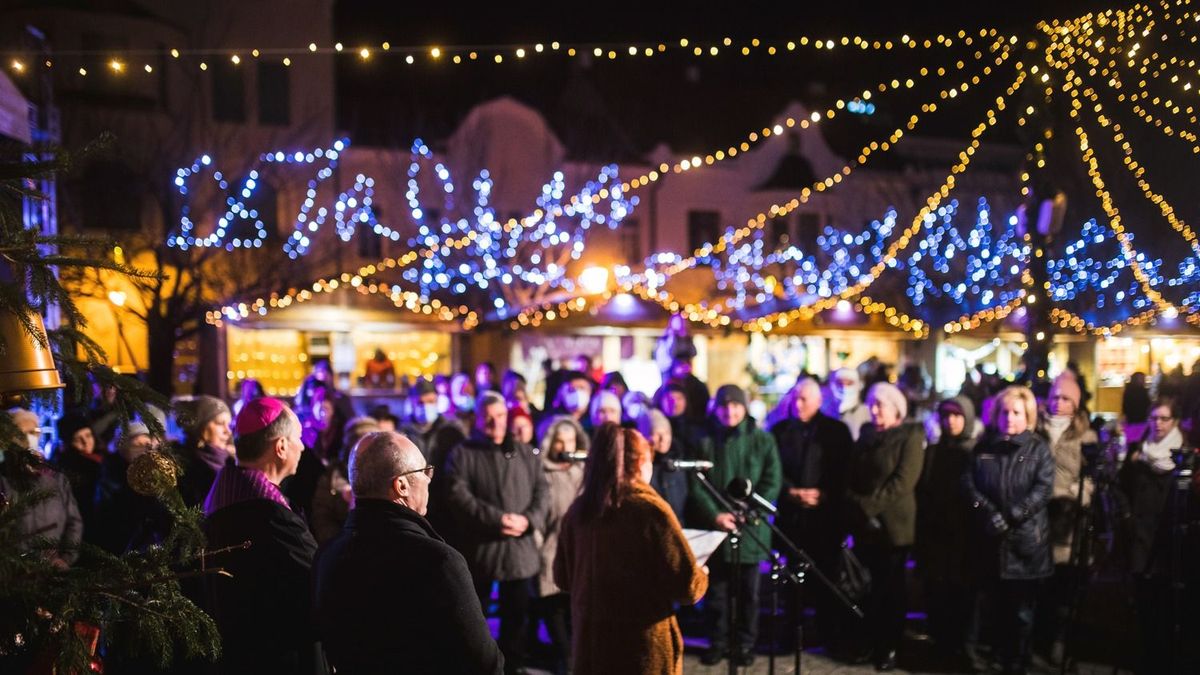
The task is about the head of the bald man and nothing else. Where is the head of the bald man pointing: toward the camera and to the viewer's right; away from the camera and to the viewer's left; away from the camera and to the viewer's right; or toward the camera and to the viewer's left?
away from the camera and to the viewer's right

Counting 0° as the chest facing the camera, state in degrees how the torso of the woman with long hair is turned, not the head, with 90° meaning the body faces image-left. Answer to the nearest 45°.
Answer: approximately 225°

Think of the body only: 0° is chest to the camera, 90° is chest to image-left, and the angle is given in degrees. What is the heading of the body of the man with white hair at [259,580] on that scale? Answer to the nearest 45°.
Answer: approximately 225°

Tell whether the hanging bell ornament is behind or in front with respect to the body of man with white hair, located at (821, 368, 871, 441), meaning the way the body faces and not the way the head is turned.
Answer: in front

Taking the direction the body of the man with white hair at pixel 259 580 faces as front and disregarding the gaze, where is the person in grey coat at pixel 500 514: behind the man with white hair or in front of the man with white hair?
in front

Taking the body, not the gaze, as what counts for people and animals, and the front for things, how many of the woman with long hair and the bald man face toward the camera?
0

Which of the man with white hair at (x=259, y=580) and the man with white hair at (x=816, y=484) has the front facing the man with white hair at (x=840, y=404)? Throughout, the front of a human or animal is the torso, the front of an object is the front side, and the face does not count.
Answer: the man with white hair at (x=259, y=580)

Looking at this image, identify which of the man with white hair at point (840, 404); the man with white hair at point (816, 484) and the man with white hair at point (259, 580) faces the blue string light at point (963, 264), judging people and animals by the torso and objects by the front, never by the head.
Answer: the man with white hair at point (259, 580)

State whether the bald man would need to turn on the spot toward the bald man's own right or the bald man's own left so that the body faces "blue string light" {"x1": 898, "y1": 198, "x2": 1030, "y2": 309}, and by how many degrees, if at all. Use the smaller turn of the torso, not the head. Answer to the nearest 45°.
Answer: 0° — they already face it
